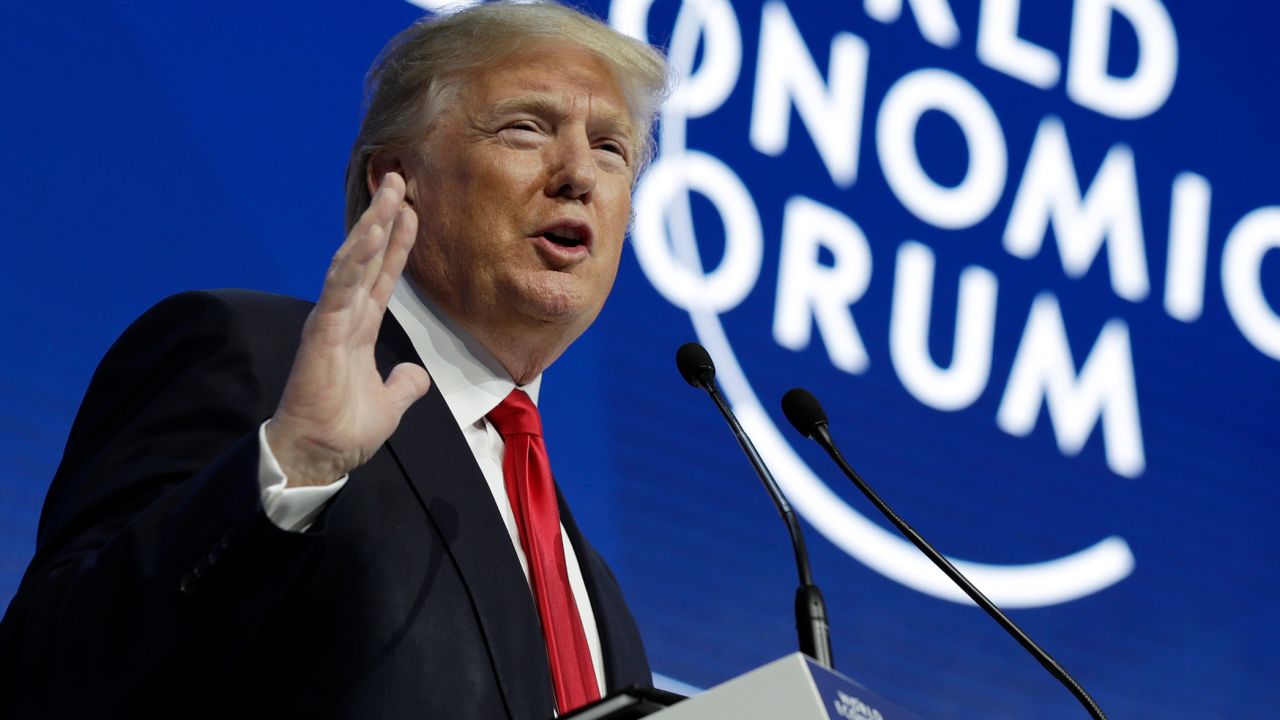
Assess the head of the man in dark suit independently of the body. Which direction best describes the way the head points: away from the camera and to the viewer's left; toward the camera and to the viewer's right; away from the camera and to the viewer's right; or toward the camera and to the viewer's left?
toward the camera and to the viewer's right

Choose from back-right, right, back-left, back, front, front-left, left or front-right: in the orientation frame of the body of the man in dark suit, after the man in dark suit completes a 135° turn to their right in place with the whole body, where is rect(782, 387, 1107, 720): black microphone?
back

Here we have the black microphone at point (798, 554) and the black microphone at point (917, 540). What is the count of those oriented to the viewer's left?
2

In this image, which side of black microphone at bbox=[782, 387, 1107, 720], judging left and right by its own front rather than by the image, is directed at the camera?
left

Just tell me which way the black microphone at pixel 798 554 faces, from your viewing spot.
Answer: facing to the left of the viewer

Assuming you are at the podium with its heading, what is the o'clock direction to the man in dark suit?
The man in dark suit is roughly at 6 o'clock from the podium.

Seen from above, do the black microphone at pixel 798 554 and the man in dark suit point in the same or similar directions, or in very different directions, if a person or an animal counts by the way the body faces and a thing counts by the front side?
very different directions

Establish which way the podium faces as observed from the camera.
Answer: facing the viewer and to the right of the viewer
